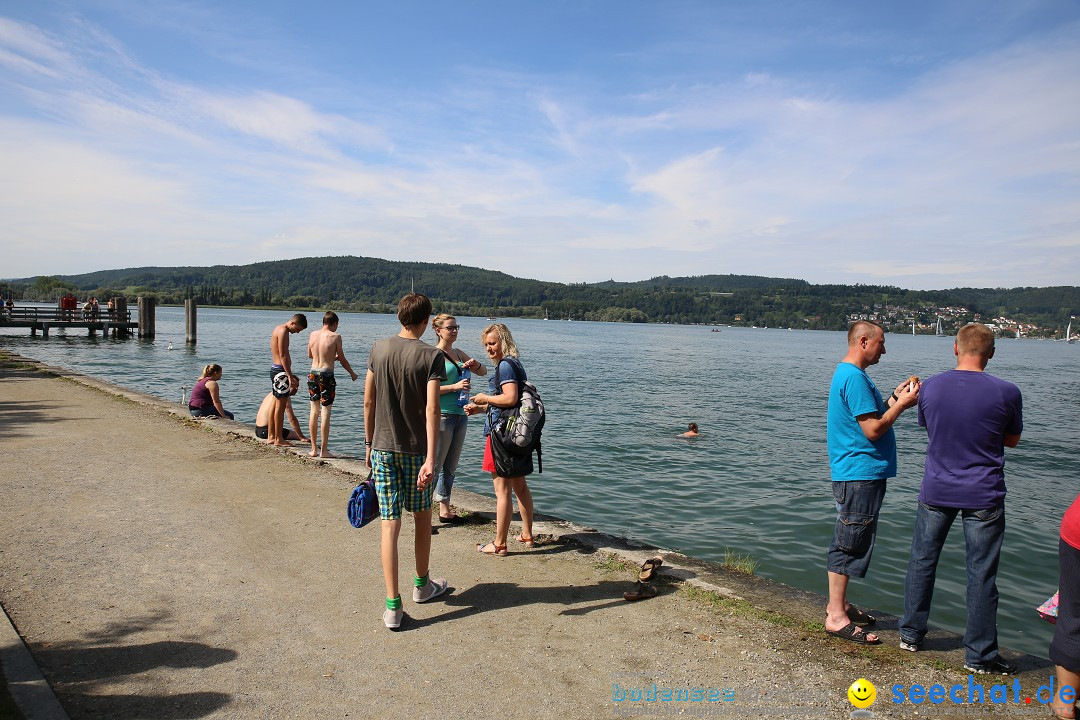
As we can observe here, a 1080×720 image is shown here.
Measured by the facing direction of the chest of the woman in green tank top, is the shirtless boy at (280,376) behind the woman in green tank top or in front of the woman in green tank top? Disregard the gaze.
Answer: behind

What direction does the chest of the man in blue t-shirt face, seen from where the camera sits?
to the viewer's right

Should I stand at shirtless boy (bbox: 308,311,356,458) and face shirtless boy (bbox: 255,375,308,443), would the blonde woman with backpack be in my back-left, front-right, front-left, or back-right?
back-left

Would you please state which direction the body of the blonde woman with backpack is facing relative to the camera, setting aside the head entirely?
to the viewer's left

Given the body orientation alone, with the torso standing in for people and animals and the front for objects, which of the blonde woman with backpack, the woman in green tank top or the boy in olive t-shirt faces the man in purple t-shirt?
the woman in green tank top

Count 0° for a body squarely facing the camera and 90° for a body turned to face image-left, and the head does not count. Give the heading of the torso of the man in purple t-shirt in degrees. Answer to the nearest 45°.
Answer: approximately 180°

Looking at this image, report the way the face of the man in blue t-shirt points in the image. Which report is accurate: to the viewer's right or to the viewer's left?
to the viewer's right

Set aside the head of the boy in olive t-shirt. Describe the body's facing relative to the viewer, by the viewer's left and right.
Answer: facing away from the viewer

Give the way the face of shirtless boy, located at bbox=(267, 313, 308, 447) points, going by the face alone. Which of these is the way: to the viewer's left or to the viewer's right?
to the viewer's right

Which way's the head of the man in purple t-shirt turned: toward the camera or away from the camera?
away from the camera

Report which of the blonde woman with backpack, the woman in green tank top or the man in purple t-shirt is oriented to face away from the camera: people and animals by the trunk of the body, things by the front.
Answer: the man in purple t-shirt

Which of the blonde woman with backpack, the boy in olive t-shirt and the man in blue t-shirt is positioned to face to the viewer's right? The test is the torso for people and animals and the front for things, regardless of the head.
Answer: the man in blue t-shirt
